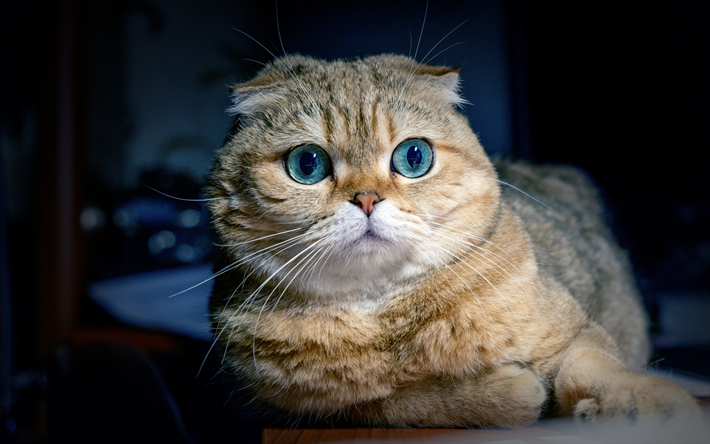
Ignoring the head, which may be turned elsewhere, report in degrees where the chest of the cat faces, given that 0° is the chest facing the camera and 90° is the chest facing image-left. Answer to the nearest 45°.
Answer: approximately 45°
